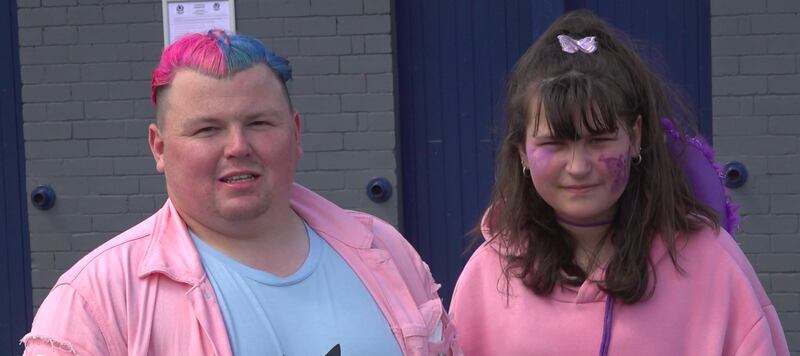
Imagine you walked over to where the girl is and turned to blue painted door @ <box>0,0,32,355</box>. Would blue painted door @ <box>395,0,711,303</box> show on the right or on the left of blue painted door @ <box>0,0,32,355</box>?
right

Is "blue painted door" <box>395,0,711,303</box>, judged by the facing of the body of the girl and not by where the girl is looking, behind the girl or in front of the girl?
behind

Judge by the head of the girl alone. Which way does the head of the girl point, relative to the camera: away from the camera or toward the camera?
toward the camera

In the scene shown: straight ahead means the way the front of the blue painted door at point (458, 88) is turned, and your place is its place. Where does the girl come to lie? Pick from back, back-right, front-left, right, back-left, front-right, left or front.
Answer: front

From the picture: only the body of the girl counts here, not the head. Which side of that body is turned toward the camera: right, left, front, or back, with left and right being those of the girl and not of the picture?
front

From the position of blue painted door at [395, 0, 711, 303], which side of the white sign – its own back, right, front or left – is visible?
left

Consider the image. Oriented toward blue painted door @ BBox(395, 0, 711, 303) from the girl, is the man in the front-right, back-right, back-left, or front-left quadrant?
back-left

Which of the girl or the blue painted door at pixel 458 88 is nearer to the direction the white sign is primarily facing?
the girl

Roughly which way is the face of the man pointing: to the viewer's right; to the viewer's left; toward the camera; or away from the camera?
toward the camera

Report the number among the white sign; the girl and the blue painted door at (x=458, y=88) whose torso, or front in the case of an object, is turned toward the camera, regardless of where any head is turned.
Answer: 3

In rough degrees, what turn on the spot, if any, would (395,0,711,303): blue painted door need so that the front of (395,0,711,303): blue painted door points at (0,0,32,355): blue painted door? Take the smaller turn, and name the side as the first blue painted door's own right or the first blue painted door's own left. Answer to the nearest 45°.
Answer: approximately 90° to the first blue painted door's own right

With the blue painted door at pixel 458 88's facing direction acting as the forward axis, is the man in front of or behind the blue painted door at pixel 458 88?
in front

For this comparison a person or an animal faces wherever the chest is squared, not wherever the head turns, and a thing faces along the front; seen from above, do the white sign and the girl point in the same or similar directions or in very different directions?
same or similar directions

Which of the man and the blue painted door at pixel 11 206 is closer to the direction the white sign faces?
the man

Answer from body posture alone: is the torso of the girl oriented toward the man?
no

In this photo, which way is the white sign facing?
toward the camera

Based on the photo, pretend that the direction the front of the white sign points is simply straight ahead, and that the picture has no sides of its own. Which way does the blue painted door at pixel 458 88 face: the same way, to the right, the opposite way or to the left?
the same way

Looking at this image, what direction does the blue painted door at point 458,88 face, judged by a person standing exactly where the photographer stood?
facing the viewer

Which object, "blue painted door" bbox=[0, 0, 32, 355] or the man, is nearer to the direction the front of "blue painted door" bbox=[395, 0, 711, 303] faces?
the man
